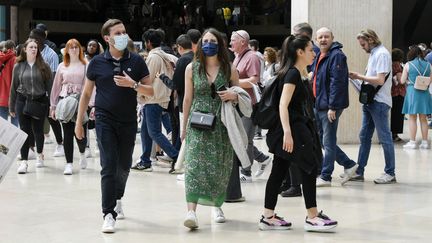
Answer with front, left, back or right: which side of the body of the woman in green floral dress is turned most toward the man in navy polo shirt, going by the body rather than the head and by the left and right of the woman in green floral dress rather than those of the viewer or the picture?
right

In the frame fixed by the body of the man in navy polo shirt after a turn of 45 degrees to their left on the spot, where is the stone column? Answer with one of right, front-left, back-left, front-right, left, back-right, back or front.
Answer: left

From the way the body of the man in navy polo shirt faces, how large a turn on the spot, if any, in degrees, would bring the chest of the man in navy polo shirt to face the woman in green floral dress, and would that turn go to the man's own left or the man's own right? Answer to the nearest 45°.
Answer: approximately 90° to the man's own left

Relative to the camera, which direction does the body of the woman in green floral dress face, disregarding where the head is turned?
toward the camera

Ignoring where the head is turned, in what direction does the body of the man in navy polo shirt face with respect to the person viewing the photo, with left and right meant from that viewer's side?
facing the viewer

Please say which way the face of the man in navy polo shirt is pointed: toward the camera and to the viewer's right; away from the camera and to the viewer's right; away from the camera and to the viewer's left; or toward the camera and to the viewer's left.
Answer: toward the camera and to the viewer's right

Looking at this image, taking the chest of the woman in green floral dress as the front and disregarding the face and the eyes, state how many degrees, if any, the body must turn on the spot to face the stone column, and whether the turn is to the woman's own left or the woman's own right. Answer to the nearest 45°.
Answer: approximately 180°

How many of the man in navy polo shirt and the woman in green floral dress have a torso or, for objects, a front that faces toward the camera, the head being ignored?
2
